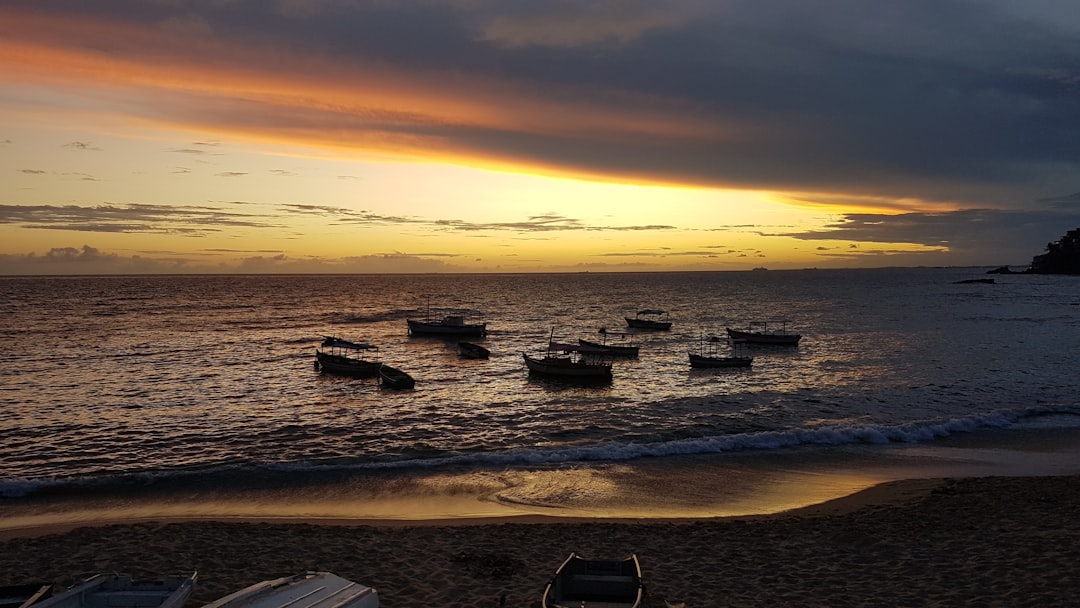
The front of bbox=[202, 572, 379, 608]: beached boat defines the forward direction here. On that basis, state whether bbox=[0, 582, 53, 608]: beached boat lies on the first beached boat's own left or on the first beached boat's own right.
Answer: on the first beached boat's own right

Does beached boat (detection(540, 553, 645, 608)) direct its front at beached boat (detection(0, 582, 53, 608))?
no

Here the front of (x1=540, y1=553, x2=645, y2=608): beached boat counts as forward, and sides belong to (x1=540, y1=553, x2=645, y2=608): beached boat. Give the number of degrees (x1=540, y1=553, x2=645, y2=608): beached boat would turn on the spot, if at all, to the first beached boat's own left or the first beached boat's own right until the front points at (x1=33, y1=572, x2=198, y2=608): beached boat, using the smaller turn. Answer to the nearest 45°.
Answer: approximately 90° to the first beached boat's own right

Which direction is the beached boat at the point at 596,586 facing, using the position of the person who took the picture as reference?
facing the viewer

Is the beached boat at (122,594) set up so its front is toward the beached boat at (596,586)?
no

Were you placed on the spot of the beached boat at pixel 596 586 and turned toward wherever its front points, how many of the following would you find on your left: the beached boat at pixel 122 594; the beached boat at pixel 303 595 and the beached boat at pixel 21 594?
0

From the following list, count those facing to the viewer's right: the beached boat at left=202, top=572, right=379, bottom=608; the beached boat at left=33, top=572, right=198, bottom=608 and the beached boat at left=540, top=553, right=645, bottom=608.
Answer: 0

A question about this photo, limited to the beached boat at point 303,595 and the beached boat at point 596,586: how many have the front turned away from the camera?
0

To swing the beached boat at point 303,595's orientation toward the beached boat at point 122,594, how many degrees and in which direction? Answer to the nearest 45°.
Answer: approximately 45° to its right
